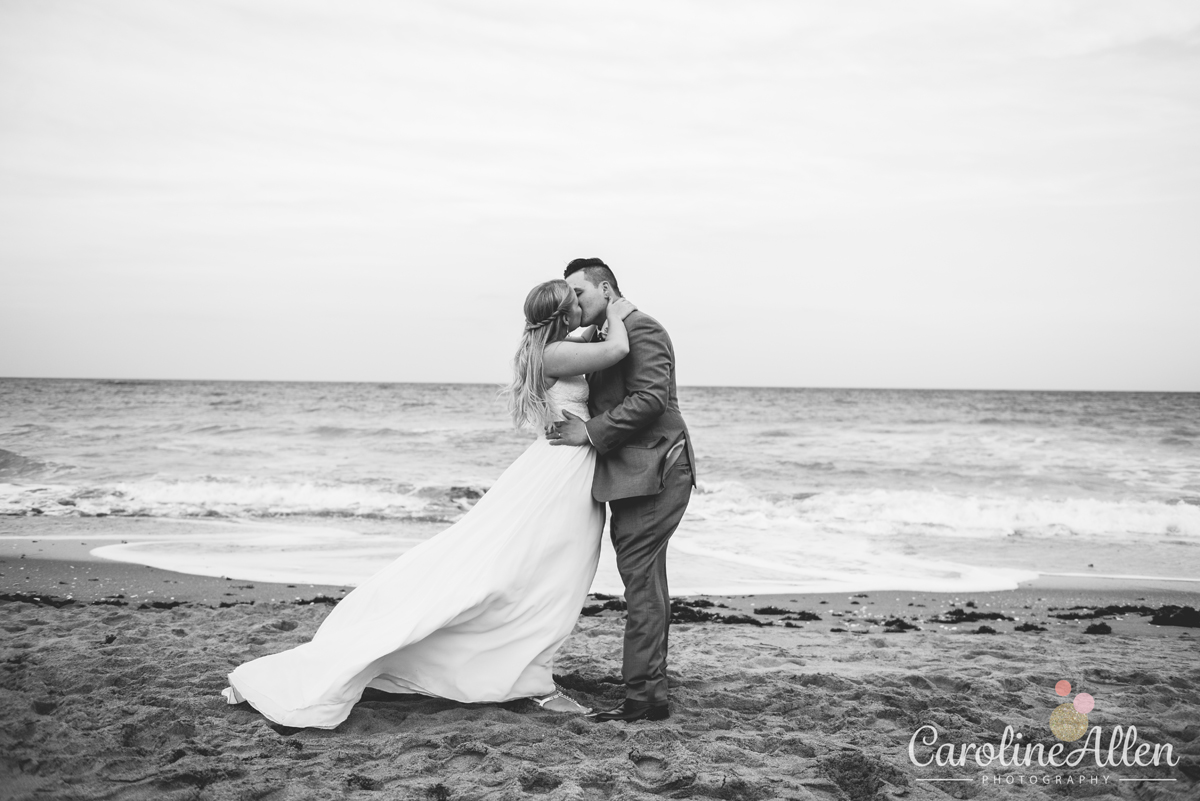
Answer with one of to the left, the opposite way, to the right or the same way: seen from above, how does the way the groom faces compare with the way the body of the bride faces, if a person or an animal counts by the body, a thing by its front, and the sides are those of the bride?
the opposite way

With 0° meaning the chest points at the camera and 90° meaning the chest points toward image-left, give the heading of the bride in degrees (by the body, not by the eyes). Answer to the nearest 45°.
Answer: approximately 270°

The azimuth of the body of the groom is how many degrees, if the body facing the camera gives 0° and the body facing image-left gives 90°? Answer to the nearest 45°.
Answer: approximately 90°

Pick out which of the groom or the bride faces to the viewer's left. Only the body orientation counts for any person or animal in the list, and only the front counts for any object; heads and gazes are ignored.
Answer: the groom

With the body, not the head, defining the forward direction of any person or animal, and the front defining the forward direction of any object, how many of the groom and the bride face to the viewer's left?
1
